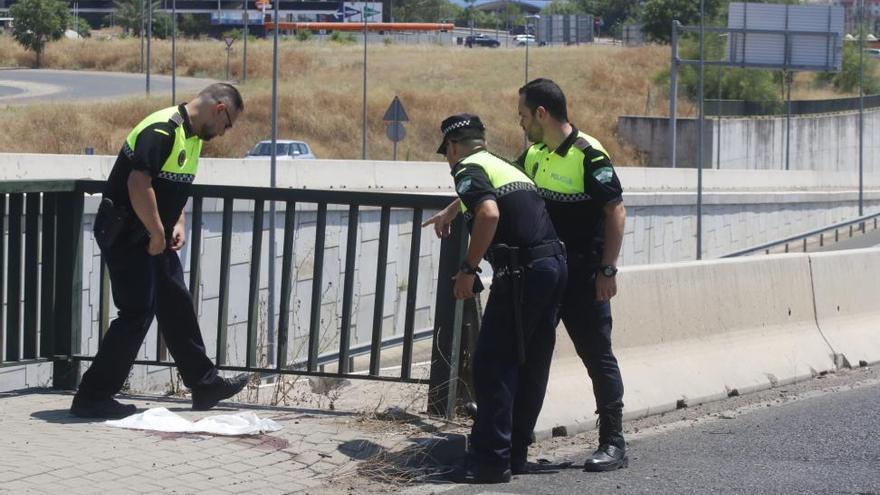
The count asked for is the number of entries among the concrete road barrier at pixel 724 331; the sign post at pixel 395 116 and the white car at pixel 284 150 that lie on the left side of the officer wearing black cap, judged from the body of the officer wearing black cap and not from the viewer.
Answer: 0

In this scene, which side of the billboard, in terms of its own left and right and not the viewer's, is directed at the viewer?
back

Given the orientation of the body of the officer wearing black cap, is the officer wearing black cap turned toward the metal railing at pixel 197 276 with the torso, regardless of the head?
yes

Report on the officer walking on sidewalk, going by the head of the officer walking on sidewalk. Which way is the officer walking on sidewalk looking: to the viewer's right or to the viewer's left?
to the viewer's right

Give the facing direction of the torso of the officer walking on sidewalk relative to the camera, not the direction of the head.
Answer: to the viewer's right

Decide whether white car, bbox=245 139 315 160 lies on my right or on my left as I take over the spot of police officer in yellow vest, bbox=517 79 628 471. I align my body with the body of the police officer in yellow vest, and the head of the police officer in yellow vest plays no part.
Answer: on my right

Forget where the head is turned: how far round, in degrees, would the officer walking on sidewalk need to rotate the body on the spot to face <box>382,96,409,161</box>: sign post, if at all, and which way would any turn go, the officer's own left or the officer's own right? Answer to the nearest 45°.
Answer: approximately 90° to the officer's own left

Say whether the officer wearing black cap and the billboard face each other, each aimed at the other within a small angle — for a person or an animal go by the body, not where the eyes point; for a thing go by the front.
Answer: no

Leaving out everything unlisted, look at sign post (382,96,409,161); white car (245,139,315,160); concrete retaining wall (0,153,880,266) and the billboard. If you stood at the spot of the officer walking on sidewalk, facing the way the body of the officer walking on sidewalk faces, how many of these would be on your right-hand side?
0

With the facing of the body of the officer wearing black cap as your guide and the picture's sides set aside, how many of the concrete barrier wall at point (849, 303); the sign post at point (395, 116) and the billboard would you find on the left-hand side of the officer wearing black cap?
0

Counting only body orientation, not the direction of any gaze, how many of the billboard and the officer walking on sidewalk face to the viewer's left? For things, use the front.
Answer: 0

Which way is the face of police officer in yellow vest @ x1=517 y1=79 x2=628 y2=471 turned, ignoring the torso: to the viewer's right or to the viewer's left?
to the viewer's left

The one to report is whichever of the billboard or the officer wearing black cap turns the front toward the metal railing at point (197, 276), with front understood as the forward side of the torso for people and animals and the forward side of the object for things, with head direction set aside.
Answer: the officer wearing black cap

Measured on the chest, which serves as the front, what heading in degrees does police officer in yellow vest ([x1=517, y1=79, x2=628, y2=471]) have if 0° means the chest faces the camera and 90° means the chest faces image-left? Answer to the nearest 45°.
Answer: approximately 45°

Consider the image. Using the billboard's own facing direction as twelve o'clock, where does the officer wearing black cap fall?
The officer wearing black cap is roughly at 6 o'clock from the billboard.
